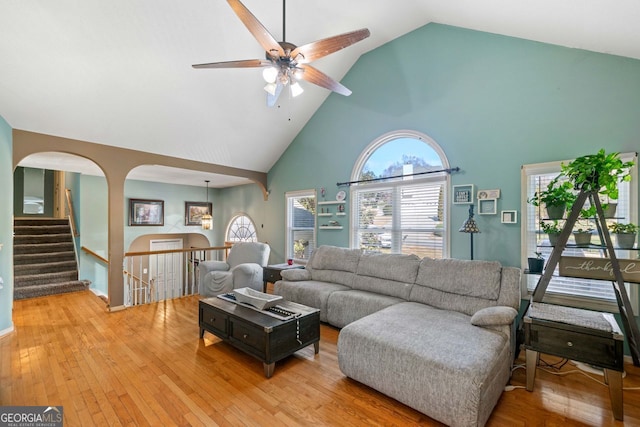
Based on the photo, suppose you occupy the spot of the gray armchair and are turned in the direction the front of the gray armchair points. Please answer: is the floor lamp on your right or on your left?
on your left

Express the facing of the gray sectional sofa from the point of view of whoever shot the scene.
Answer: facing the viewer and to the left of the viewer

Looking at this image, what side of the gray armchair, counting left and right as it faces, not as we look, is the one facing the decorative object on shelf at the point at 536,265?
left

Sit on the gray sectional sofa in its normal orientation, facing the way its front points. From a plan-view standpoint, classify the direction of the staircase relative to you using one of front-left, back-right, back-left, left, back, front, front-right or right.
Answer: front-right

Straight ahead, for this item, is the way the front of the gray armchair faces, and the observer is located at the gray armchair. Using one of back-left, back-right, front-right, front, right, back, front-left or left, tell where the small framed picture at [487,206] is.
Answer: left

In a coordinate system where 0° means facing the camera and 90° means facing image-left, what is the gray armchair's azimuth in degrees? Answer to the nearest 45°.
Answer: approximately 45°

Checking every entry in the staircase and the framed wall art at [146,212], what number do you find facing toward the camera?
2

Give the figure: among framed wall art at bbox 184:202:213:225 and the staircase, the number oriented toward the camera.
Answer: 2

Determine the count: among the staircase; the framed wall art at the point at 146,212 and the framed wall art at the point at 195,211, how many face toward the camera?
3

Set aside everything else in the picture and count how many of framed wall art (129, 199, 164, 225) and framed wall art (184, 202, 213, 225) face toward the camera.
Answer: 2

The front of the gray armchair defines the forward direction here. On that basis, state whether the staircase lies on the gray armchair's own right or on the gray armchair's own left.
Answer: on the gray armchair's own right

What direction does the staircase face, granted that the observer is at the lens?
facing the viewer

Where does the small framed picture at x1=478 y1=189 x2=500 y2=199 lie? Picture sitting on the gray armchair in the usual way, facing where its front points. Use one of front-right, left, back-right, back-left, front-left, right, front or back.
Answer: left

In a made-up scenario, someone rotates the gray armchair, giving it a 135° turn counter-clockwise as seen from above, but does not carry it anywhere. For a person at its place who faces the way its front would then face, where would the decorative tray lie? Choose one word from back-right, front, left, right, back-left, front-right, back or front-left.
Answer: right

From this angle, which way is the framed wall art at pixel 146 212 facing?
toward the camera

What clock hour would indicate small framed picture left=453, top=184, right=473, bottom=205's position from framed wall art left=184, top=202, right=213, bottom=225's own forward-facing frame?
The small framed picture is roughly at 11 o'clock from the framed wall art.
